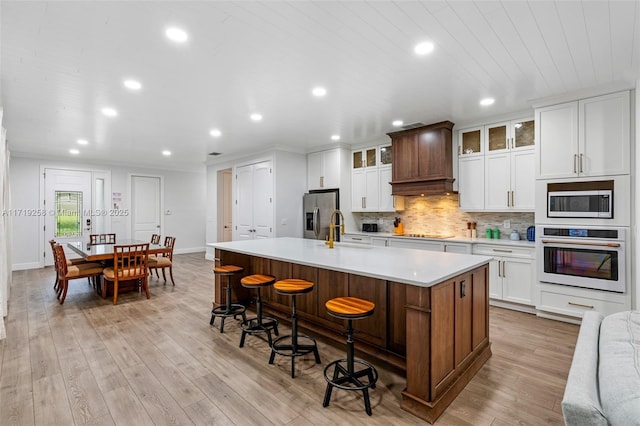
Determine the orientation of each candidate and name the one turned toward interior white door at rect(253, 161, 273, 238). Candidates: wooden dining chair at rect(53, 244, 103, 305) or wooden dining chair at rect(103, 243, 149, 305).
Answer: wooden dining chair at rect(53, 244, 103, 305)

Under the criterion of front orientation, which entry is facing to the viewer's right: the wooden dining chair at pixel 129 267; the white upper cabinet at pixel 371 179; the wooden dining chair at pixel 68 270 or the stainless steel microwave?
the wooden dining chair at pixel 68 270

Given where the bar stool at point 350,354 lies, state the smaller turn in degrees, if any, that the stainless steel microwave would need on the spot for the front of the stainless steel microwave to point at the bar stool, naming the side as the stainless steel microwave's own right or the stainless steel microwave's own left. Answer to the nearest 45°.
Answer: approximately 45° to the stainless steel microwave's own right

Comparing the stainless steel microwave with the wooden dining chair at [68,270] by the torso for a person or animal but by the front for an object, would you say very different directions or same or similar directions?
very different directions

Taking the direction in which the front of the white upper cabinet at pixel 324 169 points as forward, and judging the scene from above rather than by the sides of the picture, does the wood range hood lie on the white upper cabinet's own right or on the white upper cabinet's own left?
on the white upper cabinet's own left

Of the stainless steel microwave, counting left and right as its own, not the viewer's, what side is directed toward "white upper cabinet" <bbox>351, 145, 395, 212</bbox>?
right

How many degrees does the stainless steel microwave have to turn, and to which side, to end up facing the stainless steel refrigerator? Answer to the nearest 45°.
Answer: approximately 90° to its right

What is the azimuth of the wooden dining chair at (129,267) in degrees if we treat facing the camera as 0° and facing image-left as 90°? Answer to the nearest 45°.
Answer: approximately 135°

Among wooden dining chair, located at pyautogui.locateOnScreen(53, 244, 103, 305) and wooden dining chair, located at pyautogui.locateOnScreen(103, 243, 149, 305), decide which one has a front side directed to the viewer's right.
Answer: wooden dining chair, located at pyautogui.locateOnScreen(53, 244, 103, 305)

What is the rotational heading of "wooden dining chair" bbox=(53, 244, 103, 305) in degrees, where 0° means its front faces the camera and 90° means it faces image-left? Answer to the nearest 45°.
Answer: approximately 270°

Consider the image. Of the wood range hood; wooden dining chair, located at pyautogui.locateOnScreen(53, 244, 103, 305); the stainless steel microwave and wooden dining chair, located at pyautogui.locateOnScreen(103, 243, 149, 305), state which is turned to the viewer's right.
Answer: wooden dining chair, located at pyautogui.locateOnScreen(53, 244, 103, 305)
